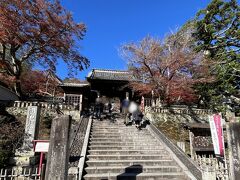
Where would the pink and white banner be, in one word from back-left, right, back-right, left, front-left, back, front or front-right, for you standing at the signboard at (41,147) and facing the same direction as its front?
left

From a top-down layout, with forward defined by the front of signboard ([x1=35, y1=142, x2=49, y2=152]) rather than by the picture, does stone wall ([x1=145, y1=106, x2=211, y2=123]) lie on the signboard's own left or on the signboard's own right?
on the signboard's own left

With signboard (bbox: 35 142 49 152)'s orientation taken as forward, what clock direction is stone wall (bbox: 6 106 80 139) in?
The stone wall is roughly at 6 o'clock from the signboard.

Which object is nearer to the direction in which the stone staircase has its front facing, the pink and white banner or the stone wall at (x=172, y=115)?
the pink and white banner

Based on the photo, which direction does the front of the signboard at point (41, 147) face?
toward the camera

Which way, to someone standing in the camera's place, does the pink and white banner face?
facing the viewer

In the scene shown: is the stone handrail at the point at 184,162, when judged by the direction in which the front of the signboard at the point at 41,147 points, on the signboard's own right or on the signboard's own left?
on the signboard's own left

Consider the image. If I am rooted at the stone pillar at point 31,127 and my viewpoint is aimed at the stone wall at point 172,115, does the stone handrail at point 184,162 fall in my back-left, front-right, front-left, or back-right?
front-right

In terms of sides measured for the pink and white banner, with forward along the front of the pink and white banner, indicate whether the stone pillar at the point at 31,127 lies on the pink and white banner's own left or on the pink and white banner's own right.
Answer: on the pink and white banner's own right

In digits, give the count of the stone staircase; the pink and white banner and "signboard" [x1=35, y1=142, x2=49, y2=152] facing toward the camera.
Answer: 3

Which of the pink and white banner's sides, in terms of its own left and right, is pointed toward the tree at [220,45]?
back

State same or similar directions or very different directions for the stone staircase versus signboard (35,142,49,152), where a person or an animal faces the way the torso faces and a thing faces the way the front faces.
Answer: same or similar directions

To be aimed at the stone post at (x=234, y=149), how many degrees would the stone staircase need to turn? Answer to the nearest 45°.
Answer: approximately 45° to its left
